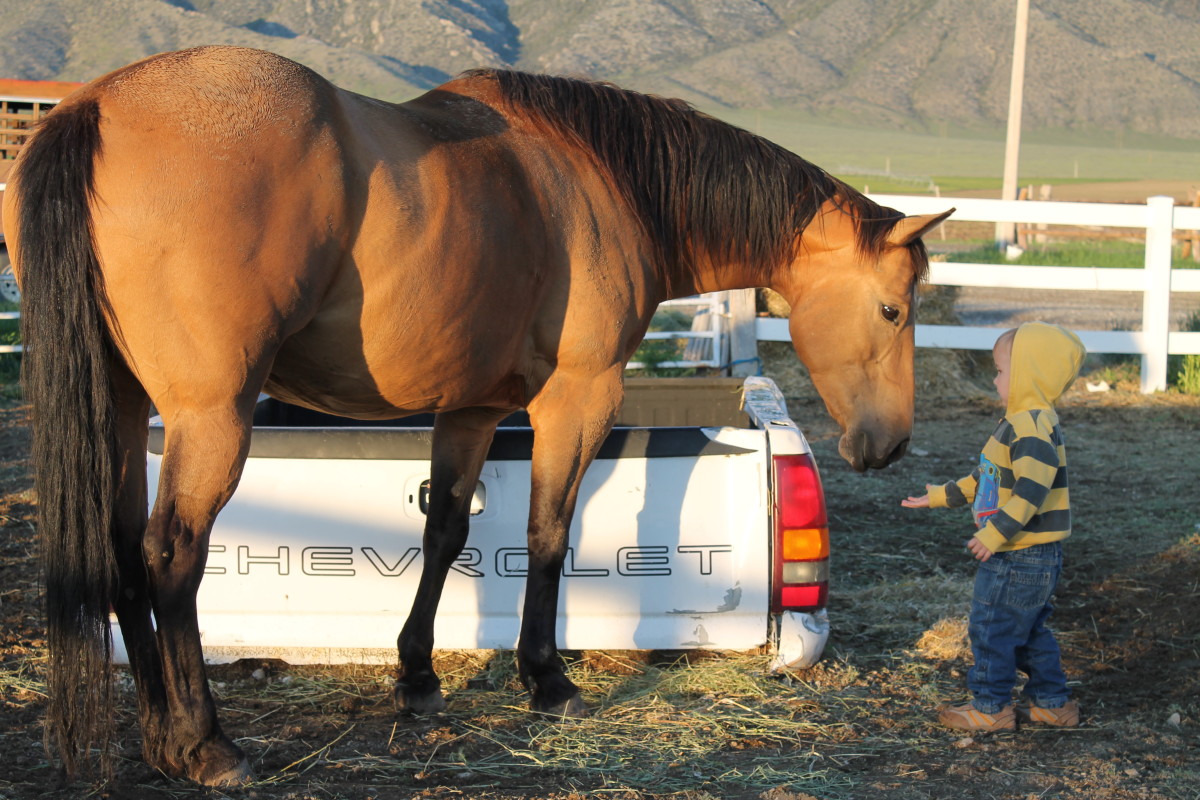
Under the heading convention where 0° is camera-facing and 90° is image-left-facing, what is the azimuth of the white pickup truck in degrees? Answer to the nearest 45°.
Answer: approximately 180°

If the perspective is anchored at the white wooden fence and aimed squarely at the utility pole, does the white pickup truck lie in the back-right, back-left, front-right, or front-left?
back-left

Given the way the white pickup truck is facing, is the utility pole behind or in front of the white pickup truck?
in front

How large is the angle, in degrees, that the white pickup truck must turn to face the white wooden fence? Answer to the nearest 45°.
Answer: approximately 45° to its right
